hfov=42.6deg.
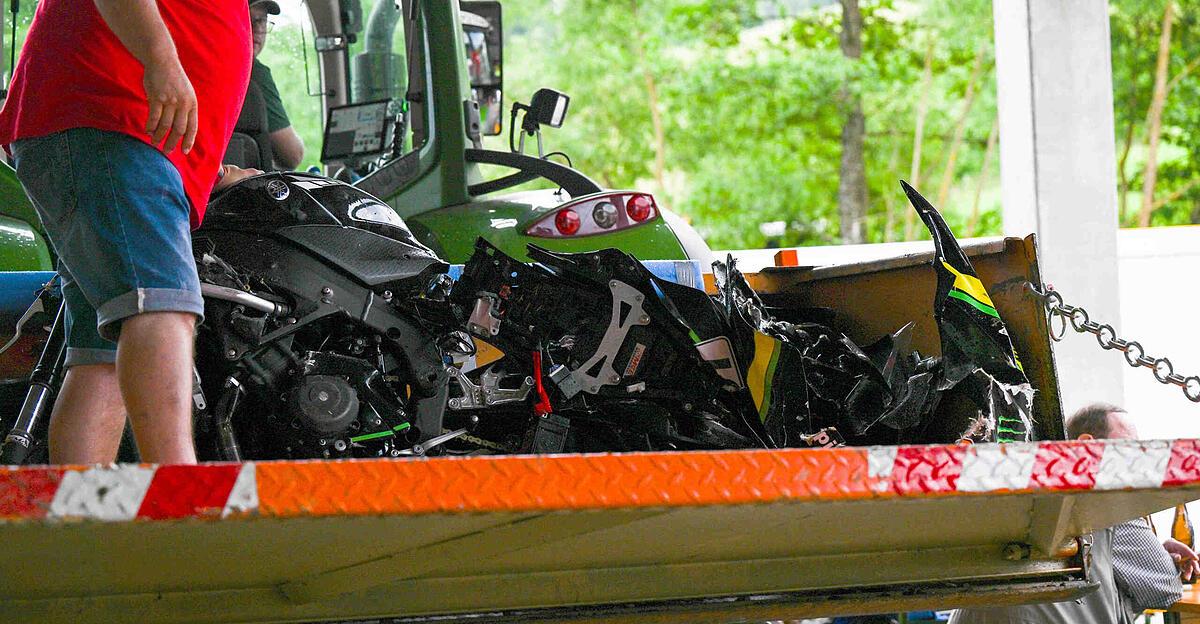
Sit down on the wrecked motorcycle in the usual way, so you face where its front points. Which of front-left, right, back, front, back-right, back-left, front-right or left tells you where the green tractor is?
right

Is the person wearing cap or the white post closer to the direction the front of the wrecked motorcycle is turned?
the person wearing cap

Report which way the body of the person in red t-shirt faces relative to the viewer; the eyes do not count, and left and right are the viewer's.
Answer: facing to the right of the viewer

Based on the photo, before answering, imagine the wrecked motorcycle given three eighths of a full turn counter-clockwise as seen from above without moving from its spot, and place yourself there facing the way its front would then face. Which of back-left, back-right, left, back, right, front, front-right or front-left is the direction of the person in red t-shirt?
right

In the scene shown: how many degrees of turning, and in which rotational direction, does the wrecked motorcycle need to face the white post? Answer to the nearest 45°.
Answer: approximately 135° to its right

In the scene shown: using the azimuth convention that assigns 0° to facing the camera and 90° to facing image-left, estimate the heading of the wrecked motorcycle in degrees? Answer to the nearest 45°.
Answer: approximately 90°
